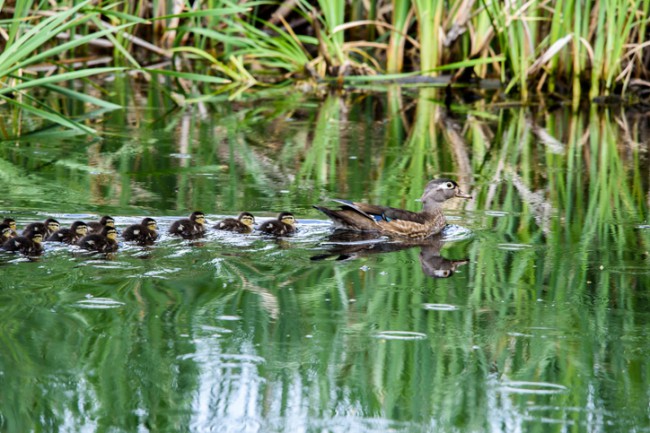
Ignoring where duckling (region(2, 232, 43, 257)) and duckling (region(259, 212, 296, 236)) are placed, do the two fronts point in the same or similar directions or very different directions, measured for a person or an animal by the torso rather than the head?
same or similar directions

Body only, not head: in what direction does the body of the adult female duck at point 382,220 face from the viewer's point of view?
to the viewer's right

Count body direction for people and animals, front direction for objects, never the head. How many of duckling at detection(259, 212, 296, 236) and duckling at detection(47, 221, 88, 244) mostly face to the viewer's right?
2

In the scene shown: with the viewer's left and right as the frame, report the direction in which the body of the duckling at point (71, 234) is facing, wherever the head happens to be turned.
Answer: facing to the right of the viewer

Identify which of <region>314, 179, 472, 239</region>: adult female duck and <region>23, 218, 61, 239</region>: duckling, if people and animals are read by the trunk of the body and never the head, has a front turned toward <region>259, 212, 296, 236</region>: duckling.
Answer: <region>23, 218, 61, 239</region>: duckling

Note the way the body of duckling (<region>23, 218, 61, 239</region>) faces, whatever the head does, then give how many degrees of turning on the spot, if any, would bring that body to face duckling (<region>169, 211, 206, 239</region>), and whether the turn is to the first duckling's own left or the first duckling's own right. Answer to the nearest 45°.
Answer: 0° — it already faces it

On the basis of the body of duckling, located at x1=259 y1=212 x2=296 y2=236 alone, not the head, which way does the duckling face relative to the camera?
to the viewer's right

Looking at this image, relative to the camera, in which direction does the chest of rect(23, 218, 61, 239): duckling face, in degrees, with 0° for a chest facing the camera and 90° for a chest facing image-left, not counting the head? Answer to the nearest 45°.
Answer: approximately 270°

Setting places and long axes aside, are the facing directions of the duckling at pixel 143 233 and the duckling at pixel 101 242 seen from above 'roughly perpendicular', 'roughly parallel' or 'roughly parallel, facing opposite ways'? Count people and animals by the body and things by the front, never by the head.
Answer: roughly parallel

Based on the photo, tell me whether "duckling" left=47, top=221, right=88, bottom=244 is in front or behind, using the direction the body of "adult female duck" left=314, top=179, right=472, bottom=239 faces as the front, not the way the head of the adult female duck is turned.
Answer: behind

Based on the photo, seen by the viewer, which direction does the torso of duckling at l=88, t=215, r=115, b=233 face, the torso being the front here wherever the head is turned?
to the viewer's right

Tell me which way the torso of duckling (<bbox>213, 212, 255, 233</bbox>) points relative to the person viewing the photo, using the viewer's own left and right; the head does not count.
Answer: facing to the right of the viewer
